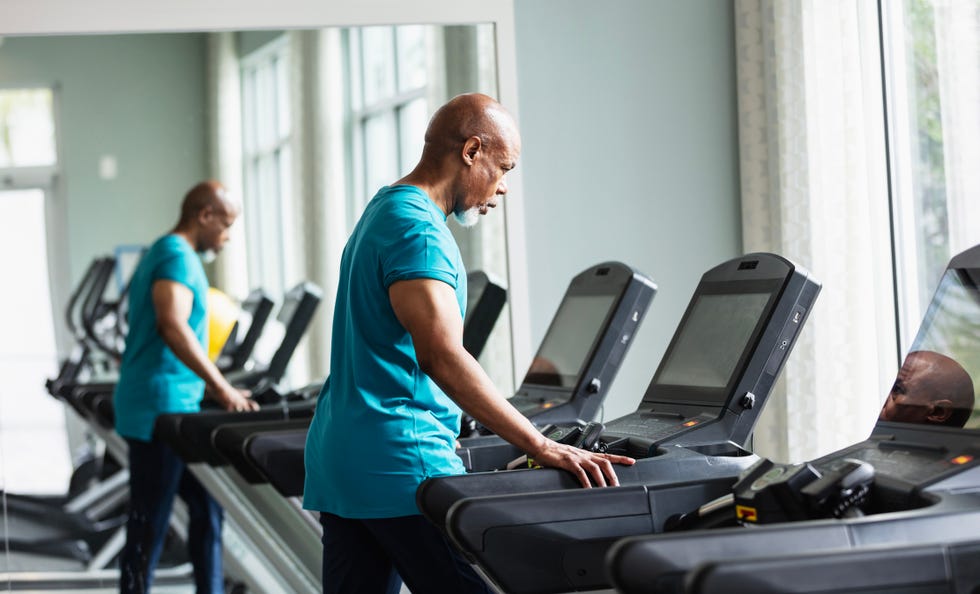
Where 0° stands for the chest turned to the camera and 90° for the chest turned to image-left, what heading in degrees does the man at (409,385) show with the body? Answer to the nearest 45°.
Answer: approximately 270°

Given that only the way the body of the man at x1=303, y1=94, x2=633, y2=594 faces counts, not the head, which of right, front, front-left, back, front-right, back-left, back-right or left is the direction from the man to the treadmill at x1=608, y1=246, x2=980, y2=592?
front-right

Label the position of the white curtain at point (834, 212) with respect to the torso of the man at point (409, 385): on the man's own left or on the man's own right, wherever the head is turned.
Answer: on the man's own left

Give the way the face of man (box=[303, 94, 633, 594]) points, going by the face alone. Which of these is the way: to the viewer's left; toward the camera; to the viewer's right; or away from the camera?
to the viewer's right
